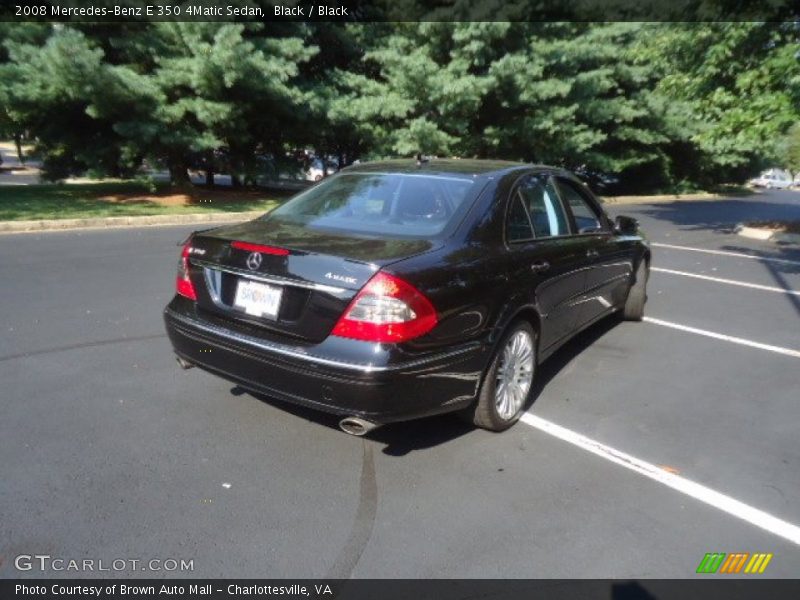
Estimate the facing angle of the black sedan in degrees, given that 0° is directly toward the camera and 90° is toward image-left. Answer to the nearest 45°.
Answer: approximately 225°
